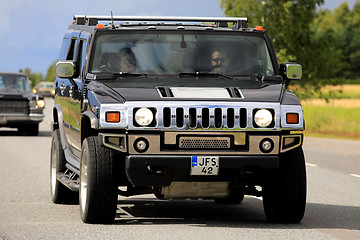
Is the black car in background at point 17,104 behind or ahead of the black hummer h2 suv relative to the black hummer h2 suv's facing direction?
behind

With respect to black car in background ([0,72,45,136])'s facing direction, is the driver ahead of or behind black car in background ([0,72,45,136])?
ahead

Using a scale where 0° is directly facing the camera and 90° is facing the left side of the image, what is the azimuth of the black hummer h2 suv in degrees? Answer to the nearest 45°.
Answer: approximately 0°

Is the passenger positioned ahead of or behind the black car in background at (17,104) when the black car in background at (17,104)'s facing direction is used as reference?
ahead

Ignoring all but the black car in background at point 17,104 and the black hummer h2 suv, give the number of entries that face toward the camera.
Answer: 2
